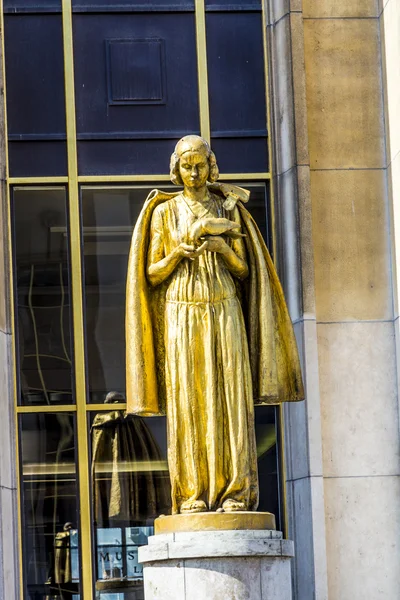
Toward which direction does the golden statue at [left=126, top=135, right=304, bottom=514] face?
toward the camera
